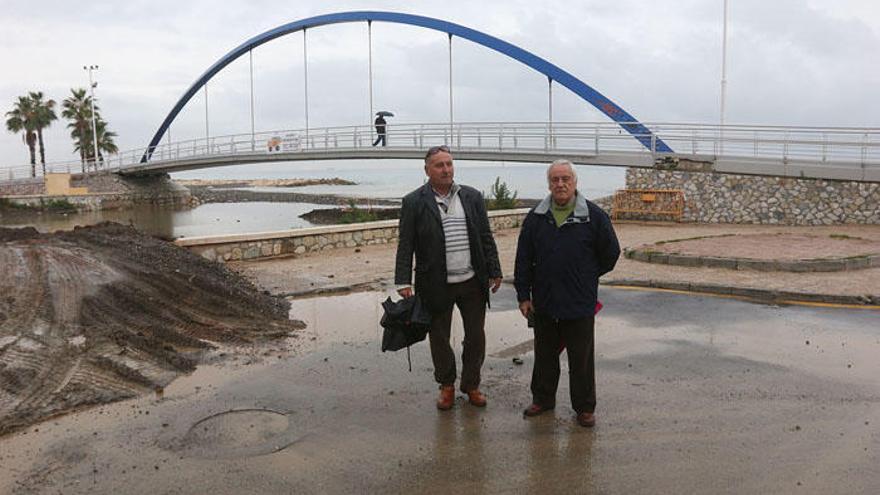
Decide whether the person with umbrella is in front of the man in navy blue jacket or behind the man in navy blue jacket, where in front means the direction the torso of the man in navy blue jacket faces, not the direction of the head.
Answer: behind

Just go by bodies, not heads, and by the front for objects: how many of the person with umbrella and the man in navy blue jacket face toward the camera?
1

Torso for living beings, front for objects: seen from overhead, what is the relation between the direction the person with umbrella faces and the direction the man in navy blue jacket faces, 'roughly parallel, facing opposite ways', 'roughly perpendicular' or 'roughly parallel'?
roughly perpendicular

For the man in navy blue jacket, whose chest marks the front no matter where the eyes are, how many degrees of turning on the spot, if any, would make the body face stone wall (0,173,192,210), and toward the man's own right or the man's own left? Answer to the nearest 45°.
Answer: approximately 135° to the man's own right

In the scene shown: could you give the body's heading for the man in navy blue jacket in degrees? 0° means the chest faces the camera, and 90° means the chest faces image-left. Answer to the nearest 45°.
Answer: approximately 0°
